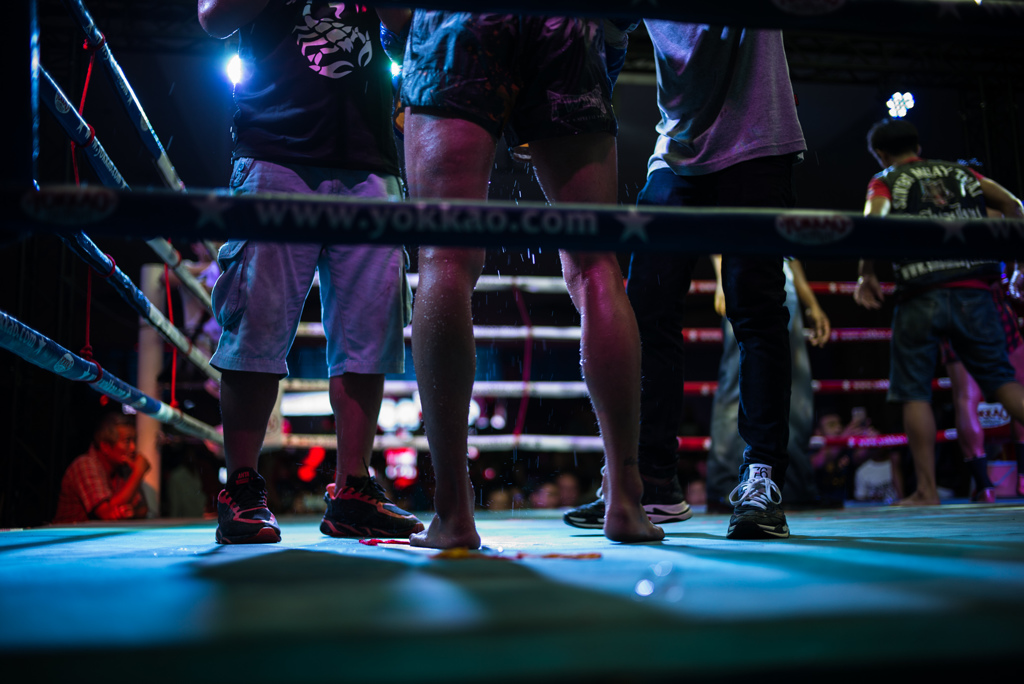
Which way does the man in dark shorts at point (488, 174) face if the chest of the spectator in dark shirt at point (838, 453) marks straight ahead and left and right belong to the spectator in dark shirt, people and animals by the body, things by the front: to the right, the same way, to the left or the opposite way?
the opposite way

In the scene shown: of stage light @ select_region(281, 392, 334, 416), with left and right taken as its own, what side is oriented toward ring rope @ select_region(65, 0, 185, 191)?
front

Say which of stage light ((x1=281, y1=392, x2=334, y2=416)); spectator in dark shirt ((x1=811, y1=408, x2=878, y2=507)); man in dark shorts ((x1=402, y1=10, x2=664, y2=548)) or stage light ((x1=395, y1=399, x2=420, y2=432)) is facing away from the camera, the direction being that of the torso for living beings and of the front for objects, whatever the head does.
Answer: the man in dark shorts

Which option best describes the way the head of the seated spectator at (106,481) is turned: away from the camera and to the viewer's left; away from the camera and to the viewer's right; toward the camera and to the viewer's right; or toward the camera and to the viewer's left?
toward the camera and to the viewer's right

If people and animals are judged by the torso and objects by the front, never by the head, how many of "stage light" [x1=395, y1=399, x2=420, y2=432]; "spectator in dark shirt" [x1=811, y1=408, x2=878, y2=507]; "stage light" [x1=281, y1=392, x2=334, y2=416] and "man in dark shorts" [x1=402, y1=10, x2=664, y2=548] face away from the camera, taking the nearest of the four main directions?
1

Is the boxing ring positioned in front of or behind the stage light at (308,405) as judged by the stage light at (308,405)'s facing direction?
in front

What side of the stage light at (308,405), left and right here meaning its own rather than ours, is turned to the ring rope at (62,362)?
front

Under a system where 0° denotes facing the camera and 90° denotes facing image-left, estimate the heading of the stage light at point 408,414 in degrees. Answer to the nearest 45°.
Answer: approximately 0°

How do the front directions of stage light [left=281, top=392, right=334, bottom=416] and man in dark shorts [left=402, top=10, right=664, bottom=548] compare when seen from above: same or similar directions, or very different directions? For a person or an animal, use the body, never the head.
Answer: very different directions

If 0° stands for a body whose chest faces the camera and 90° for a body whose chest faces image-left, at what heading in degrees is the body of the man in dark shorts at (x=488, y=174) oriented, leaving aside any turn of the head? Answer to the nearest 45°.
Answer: approximately 180°
